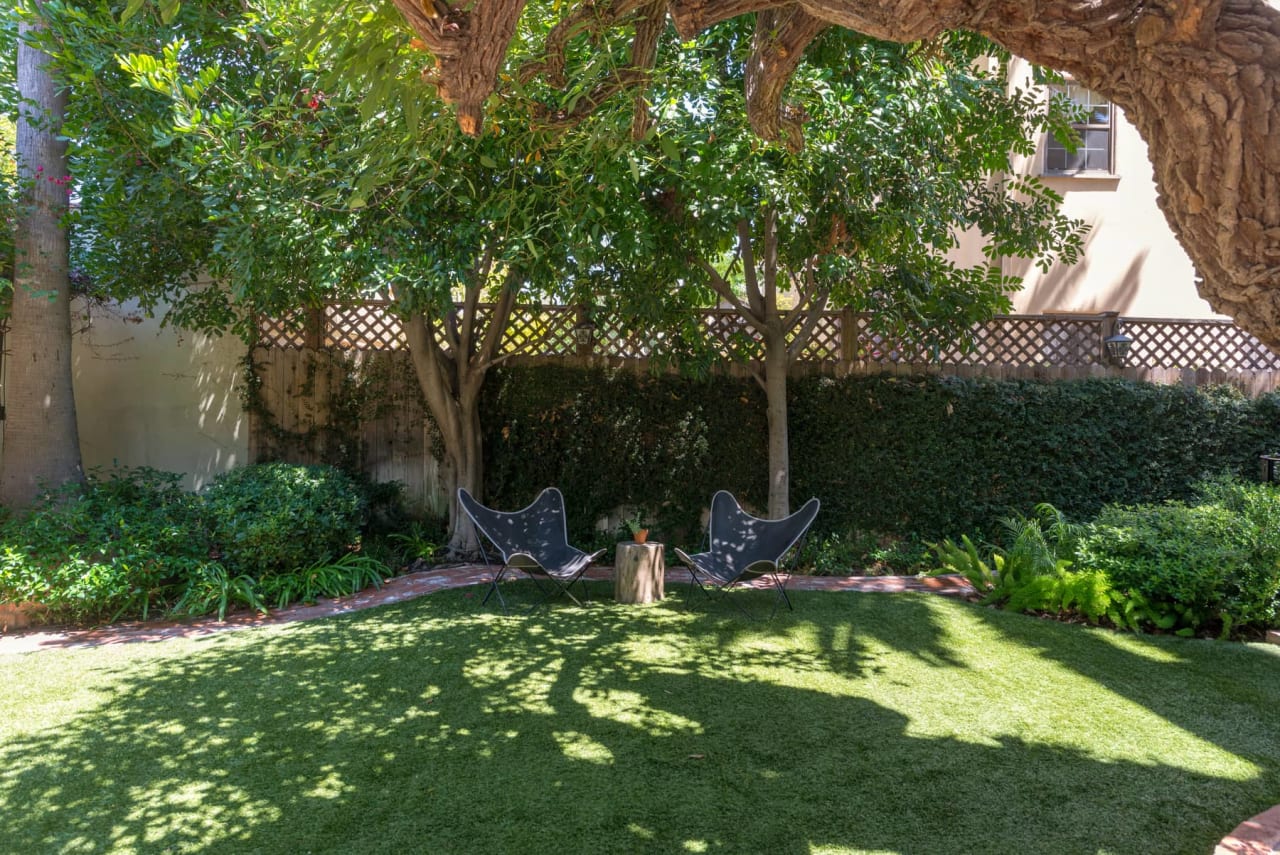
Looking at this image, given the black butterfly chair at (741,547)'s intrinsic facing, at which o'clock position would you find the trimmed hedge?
The trimmed hedge is roughly at 6 o'clock from the black butterfly chair.

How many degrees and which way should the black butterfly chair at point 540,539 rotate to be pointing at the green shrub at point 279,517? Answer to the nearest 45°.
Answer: approximately 135° to its right

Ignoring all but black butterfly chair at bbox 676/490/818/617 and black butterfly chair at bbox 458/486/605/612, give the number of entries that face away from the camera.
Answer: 0

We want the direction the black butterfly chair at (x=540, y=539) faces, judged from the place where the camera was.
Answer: facing the viewer and to the right of the viewer

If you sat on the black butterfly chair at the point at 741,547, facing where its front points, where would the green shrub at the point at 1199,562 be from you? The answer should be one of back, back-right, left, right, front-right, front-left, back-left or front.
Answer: back-left

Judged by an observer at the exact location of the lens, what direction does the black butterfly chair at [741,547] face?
facing the viewer and to the left of the viewer

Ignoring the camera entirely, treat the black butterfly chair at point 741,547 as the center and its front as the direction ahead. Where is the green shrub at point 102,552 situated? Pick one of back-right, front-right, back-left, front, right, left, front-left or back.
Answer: front-right

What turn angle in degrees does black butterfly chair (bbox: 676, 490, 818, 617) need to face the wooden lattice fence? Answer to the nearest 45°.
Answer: approximately 180°

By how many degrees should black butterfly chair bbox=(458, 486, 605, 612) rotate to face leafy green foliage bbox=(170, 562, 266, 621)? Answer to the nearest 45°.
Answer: approximately 135° to its right

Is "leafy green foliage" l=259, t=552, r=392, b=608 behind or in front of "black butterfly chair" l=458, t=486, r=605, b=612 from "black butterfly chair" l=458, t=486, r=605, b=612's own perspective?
behind

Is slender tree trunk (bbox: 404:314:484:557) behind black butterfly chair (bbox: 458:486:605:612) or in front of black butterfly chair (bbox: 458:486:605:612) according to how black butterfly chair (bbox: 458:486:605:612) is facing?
behind

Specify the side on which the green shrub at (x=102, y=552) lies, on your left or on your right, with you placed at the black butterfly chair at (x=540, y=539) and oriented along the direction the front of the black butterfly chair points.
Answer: on your right

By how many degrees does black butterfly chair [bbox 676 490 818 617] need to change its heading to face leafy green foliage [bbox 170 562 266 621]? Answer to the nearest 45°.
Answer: approximately 45° to its right

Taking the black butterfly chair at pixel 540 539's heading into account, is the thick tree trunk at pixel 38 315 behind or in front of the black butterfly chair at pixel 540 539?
behind
